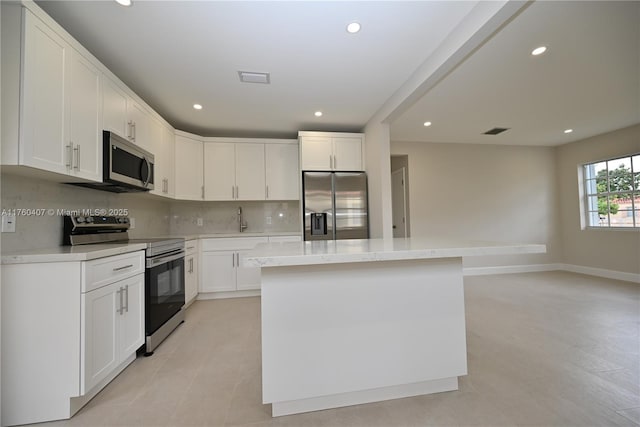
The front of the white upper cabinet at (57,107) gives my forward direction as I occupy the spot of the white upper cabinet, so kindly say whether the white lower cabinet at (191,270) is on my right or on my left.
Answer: on my left

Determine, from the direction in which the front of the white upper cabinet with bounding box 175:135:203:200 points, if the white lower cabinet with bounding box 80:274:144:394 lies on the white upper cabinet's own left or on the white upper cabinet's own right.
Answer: on the white upper cabinet's own right

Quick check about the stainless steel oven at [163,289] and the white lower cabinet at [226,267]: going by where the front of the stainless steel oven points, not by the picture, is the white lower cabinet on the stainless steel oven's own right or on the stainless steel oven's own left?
on the stainless steel oven's own left

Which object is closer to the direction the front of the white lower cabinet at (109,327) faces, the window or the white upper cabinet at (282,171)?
the window

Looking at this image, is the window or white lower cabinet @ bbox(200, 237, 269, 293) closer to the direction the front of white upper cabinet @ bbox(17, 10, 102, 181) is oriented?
the window

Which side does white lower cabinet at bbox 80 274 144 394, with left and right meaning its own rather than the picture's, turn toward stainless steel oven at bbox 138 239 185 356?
left
